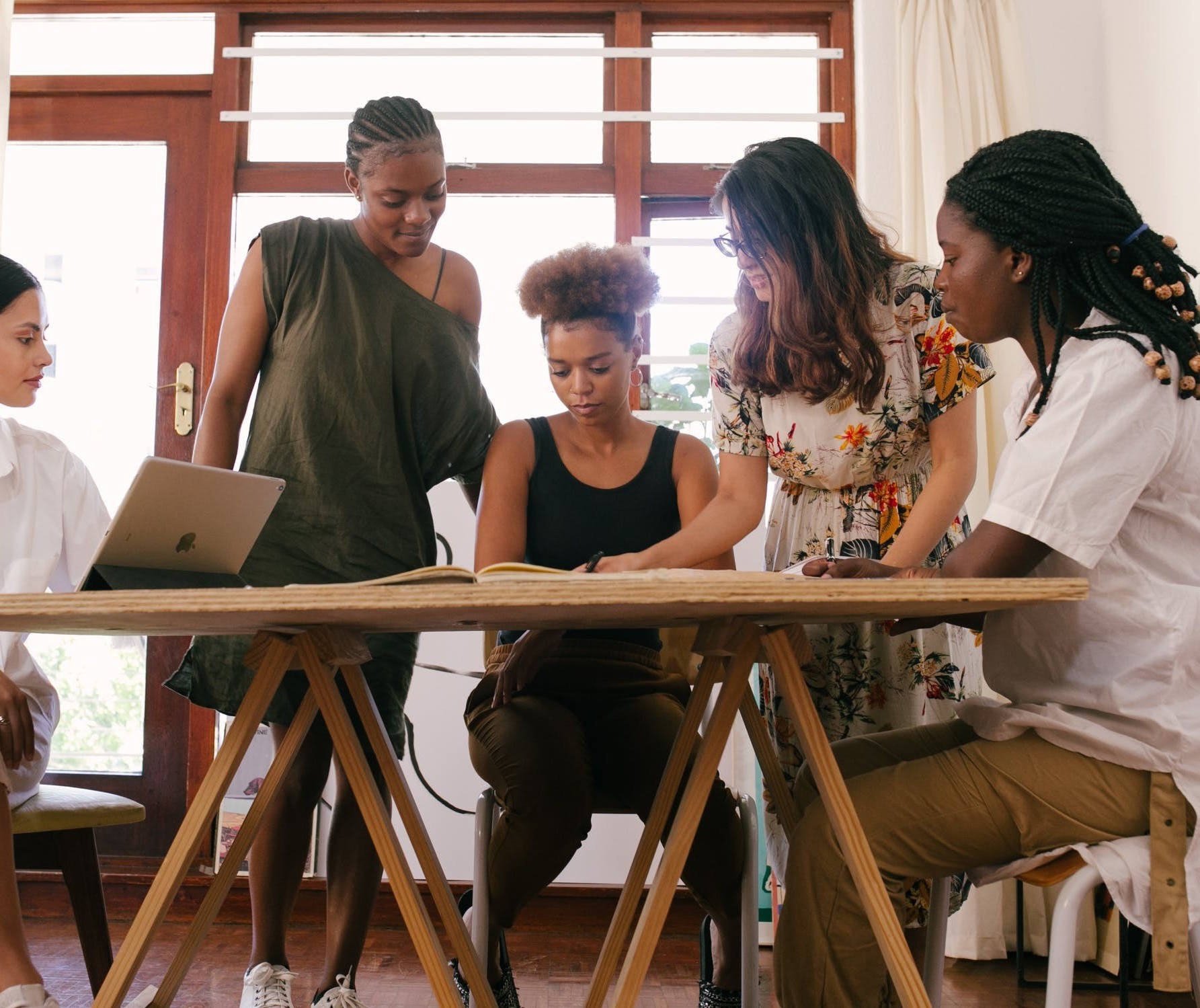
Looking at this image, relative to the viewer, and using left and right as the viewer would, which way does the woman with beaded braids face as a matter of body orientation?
facing to the left of the viewer

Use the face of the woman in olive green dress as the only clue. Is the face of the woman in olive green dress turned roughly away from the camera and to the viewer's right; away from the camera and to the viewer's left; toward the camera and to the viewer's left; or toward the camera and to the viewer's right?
toward the camera and to the viewer's right

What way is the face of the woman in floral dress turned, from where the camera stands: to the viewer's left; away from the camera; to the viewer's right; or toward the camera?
to the viewer's left

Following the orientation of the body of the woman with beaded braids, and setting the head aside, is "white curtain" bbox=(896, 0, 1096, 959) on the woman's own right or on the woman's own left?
on the woman's own right

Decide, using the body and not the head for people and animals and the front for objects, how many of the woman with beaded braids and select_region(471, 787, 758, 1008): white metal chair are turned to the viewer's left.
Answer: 1

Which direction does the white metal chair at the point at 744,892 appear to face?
toward the camera

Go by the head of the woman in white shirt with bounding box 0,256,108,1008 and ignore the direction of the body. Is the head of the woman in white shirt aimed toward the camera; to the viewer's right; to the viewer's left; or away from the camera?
to the viewer's right

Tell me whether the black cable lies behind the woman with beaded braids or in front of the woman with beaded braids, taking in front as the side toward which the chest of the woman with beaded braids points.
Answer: in front

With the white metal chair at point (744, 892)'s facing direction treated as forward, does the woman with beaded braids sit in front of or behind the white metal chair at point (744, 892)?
in front

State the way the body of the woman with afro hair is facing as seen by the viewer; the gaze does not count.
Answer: toward the camera

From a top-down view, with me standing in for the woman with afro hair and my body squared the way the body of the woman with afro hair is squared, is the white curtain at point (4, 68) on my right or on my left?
on my right
